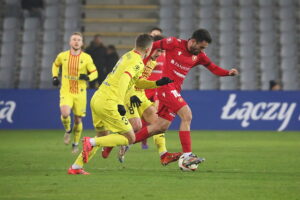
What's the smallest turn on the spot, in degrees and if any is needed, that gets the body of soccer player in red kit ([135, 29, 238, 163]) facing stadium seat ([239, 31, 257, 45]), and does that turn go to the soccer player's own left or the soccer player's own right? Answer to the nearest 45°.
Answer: approximately 135° to the soccer player's own left

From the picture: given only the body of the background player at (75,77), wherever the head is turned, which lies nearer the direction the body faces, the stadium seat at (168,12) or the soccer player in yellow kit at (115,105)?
the soccer player in yellow kit

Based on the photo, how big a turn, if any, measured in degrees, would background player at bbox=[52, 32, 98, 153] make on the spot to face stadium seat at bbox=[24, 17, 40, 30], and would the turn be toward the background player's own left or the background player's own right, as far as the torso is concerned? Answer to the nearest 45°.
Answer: approximately 180°

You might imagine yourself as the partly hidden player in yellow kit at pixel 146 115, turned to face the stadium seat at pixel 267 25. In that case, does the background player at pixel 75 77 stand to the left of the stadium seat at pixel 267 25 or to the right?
left

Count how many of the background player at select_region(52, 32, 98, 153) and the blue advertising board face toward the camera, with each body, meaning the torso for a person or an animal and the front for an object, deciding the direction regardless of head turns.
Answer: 2

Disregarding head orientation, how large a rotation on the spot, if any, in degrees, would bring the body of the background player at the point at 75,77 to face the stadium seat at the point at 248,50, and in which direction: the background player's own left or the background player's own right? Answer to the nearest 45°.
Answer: approximately 135° to the background player's own left

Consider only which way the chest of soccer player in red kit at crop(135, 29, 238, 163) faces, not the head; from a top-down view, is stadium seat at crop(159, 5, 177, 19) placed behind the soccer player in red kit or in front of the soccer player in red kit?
behind

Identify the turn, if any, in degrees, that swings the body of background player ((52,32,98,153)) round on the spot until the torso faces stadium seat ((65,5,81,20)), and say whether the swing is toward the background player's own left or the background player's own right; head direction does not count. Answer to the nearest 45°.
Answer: approximately 180°

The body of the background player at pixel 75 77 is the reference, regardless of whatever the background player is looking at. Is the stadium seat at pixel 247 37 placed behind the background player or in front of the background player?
behind

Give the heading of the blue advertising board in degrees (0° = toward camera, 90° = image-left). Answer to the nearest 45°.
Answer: approximately 0°

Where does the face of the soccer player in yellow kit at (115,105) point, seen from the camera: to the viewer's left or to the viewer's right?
to the viewer's right
